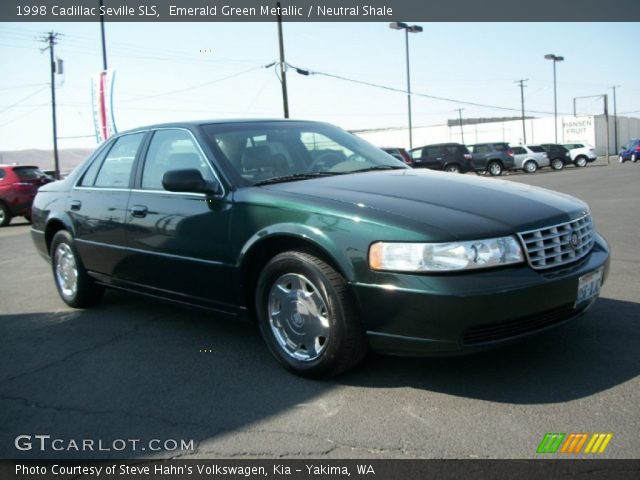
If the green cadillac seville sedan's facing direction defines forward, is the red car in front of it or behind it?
behind

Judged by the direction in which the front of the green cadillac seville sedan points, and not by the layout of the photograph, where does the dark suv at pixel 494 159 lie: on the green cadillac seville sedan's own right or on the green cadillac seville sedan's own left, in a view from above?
on the green cadillac seville sedan's own left

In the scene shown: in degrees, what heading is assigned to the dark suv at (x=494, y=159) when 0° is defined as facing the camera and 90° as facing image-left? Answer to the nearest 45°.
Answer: approximately 135°

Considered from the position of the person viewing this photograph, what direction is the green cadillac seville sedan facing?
facing the viewer and to the right of the viewer

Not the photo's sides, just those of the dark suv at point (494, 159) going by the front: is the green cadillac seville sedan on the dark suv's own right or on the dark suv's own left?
on the dark suv's own left

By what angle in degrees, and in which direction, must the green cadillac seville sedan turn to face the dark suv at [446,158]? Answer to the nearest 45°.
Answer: approximately 135° to its left

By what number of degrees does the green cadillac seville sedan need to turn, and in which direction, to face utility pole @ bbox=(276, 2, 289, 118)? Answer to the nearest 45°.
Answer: approximately 135° to its left

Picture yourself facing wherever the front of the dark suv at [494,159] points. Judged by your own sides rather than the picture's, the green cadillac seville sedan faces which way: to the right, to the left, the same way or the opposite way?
the opposite way
